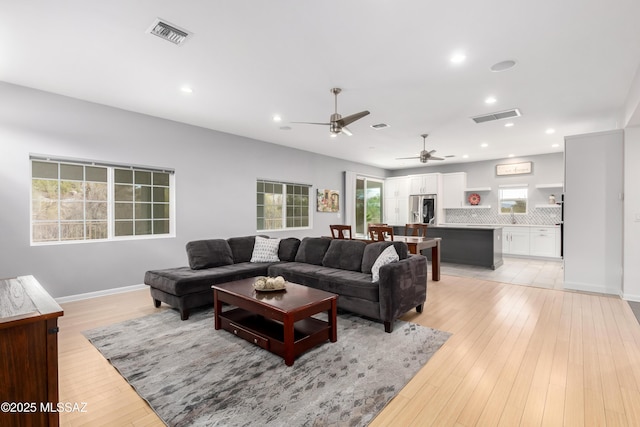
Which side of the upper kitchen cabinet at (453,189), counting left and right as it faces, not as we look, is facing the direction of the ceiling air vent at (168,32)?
front

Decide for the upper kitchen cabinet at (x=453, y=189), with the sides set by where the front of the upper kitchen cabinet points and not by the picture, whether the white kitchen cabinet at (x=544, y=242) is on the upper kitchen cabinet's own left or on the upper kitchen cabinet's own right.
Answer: on the upper kitchen cabinet's own left

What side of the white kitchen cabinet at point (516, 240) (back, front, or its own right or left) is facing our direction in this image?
front

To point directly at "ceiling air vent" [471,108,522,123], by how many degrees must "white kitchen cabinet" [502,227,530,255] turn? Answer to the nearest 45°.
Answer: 0° — it already faces it

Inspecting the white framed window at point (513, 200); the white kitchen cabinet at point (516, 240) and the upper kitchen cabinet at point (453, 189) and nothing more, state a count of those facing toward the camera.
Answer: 3

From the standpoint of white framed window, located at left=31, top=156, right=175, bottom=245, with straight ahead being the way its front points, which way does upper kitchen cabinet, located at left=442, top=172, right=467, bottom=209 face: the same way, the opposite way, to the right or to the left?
to the right

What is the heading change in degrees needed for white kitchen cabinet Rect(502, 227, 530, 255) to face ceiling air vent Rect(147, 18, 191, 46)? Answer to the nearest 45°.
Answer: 0° — it already faces it

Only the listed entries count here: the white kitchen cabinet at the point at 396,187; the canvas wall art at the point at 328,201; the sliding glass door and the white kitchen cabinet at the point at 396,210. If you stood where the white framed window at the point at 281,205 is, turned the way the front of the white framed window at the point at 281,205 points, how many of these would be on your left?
4

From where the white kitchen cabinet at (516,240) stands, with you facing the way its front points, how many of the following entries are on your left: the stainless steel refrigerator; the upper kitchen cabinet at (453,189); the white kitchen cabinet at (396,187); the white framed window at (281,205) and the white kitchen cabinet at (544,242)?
1

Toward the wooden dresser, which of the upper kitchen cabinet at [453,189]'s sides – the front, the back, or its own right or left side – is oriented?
front

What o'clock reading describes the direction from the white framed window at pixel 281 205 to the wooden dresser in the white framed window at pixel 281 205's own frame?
The wooden dresser is roughly at 2 o'clock from the white framed window.
